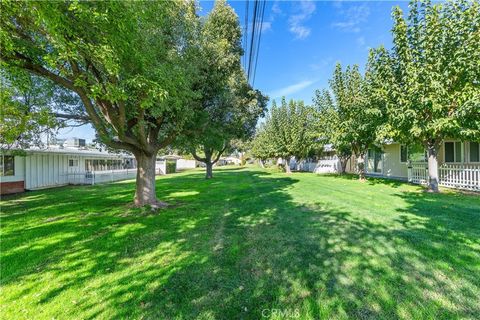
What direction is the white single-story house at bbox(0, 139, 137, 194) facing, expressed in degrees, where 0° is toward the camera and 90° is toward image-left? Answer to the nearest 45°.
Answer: approximately 315°

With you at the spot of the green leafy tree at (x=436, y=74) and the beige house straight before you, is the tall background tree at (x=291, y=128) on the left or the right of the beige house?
left

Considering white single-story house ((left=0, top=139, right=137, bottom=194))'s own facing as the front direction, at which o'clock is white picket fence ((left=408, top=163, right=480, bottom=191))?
The white picket fence is roughly at 12 o'clock from the white single-story house.

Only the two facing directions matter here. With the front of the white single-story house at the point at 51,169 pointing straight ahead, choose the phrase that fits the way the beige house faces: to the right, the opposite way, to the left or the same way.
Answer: the opposite way

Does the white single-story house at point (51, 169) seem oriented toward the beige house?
yes

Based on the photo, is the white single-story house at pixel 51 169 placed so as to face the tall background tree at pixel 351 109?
yes

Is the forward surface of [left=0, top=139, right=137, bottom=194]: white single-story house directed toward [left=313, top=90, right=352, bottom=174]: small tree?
yes

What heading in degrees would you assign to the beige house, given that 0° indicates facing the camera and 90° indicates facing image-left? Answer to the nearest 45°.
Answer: approximately 45°
